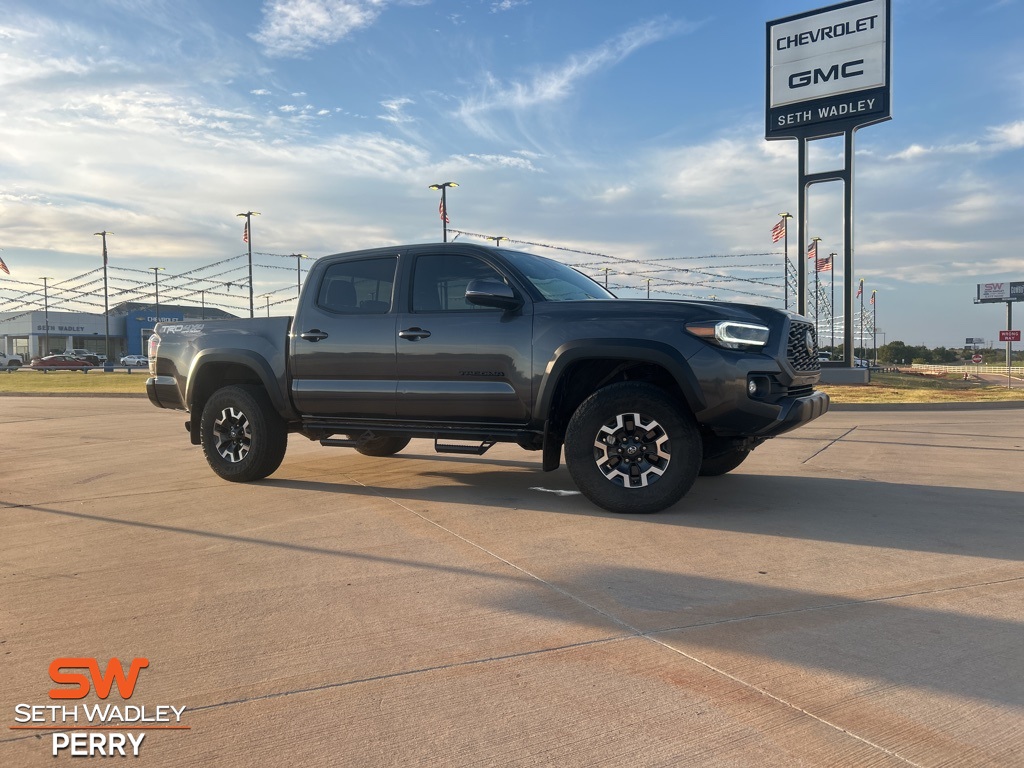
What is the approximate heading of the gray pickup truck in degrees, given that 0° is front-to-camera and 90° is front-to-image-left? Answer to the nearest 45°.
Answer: approximately 315°

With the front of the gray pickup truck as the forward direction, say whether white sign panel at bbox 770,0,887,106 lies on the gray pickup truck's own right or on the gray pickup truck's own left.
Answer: on the gray pickup truck's own left
